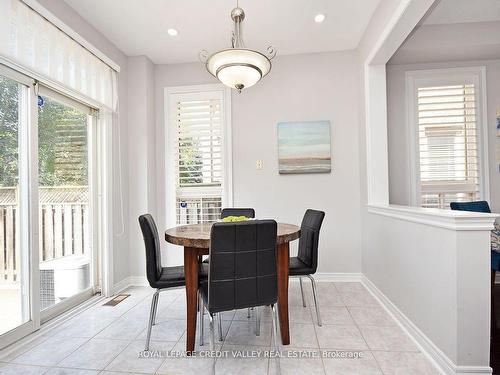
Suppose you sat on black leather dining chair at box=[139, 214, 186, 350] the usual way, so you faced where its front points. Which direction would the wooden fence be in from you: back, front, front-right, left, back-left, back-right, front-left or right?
back-left

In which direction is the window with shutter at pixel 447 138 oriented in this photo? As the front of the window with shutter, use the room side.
toward the camera

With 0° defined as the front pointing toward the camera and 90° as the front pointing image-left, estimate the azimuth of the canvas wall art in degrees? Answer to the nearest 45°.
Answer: approximately 0°

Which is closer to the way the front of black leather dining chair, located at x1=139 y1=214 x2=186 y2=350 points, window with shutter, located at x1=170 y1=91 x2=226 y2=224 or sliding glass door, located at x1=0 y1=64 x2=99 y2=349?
the window with shutter

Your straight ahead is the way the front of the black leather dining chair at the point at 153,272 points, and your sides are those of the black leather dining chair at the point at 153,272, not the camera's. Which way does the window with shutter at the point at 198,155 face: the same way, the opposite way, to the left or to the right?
to the right

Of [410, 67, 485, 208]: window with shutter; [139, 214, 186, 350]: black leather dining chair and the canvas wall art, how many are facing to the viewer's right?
1

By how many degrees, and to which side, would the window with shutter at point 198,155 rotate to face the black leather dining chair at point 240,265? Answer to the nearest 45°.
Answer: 0° — it already faces it

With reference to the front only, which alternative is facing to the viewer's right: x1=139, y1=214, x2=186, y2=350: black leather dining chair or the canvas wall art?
the black leather dining chair

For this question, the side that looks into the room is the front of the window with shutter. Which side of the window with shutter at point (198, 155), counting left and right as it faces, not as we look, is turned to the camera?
front

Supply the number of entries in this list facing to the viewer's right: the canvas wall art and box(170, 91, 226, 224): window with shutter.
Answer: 0

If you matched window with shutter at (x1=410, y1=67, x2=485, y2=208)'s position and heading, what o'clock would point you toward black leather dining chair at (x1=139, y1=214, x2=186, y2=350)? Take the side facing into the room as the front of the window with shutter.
The black leather dining chair is roughly at 1 o'clock from the window with shutter.

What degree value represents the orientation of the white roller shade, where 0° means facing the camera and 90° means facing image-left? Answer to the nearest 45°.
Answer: approximately 315°

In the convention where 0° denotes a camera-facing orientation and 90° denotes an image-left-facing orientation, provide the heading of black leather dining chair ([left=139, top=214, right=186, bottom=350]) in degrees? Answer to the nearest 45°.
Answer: approximately 270°
